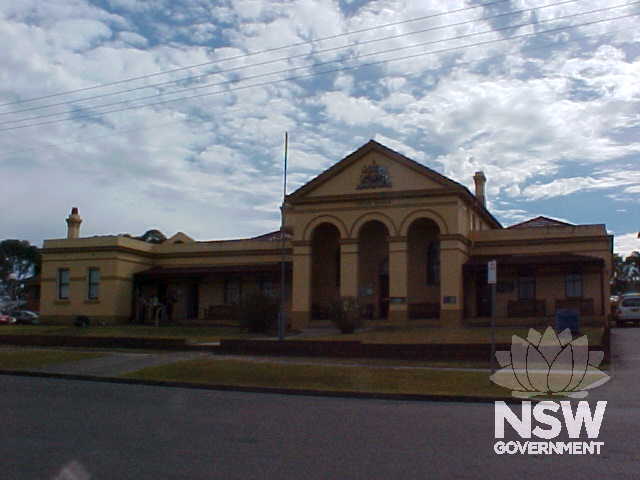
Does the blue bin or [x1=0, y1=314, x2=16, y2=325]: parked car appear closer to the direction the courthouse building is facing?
the blue bin

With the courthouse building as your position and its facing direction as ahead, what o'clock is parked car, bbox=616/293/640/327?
The parked car is roughly at 9 o'clock from the courthouse building.

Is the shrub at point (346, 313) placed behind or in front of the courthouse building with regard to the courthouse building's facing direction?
in front

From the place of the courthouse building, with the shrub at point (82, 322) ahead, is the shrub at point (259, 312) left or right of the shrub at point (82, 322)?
left

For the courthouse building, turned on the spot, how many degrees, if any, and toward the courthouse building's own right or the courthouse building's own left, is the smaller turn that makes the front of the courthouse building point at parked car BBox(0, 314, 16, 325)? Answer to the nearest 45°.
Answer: approximately 135° to the courthouse building's own right

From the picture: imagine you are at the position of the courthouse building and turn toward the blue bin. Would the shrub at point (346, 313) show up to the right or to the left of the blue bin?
right

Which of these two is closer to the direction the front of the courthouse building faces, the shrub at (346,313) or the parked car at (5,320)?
the shrub

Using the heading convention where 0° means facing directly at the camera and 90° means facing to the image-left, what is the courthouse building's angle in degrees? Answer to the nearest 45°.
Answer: approximately 0°

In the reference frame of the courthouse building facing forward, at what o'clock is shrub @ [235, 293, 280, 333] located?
The shrub is roughly at 2 o'clock from the courthouse building.
